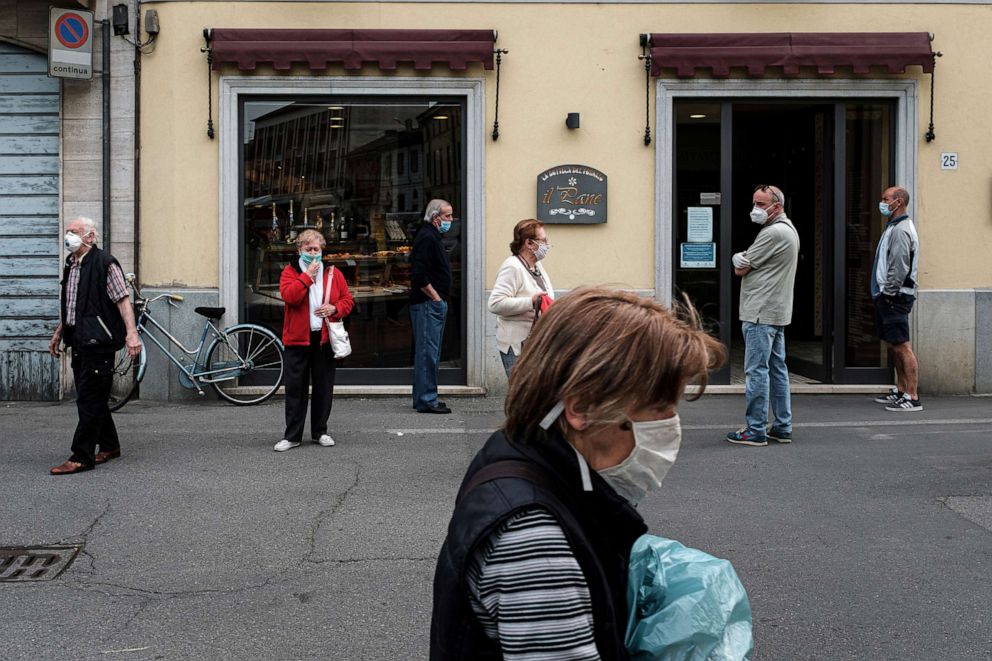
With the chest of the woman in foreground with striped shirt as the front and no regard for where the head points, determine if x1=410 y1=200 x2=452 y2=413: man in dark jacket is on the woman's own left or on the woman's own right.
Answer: on the woman's own left

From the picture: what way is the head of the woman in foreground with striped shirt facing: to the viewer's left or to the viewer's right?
to the viewer's right

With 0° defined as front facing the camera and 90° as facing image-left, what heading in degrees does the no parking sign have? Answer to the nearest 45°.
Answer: approximately 0°

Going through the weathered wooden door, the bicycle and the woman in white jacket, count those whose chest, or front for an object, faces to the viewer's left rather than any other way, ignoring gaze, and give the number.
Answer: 1

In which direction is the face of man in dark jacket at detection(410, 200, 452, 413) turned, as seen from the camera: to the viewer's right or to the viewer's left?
to the viewer's right

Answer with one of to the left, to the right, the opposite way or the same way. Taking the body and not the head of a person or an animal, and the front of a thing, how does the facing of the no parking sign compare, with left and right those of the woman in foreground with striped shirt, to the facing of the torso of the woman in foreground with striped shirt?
to the right

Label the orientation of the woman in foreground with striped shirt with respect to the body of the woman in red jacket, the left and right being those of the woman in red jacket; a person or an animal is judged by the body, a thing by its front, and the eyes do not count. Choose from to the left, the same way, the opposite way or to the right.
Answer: to the left

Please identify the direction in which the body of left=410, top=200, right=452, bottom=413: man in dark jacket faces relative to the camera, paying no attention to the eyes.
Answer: to the viewer's right

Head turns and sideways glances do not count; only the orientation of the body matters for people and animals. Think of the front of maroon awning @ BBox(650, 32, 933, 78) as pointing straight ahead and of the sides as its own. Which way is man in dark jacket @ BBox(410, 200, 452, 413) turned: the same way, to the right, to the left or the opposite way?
to the left

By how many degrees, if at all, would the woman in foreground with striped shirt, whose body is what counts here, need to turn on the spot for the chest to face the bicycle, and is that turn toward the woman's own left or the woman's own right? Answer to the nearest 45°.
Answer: approximately 90° to the woman's own left

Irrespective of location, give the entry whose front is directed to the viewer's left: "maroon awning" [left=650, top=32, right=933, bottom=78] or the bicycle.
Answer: the bicycle
